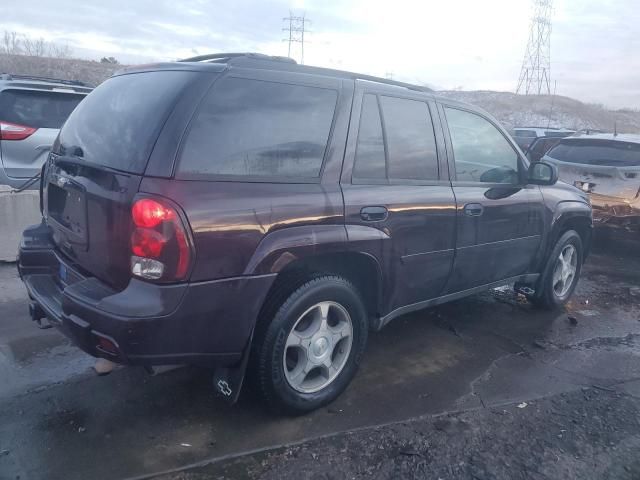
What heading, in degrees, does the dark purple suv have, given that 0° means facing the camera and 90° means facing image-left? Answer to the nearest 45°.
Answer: approximately 225°

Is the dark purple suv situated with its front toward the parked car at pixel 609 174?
yes

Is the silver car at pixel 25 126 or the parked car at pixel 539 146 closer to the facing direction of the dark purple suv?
the parked car

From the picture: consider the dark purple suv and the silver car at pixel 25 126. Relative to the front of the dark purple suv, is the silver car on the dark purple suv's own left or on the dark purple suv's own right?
on the dark purple suv's own left

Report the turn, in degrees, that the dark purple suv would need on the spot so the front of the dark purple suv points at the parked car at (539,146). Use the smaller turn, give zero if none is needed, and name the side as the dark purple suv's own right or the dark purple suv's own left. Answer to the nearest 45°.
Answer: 0° — it already faces it

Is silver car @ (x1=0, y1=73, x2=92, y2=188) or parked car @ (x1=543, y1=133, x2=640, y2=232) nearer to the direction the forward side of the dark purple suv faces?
the parked car
